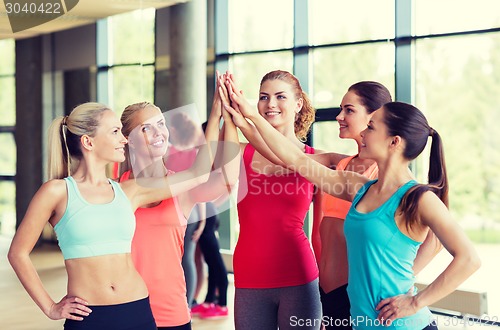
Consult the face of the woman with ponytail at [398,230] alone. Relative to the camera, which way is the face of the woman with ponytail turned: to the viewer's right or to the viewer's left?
to the viewer's left

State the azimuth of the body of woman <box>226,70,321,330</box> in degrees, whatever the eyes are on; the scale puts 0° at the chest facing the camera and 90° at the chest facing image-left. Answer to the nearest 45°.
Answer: approximately 0°

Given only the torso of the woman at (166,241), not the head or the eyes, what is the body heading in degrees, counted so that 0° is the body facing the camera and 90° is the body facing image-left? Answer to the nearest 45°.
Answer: approximately 315°

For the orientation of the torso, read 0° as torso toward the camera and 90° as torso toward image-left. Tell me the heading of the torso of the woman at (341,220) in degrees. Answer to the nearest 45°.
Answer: approximately 45°

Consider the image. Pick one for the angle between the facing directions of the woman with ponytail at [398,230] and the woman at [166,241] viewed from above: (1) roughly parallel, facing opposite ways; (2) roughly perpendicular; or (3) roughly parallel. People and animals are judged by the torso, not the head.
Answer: roughly perpendicular
